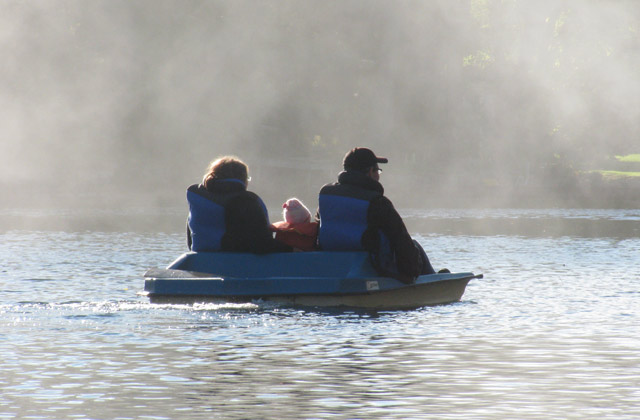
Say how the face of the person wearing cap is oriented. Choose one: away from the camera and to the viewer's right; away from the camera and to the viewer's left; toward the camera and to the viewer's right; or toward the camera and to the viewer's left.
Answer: away from the camera and to the viewer's right

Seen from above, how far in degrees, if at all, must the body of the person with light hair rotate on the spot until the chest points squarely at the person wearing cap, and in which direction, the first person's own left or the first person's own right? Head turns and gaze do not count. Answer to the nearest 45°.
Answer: approximately 45° to the first person's own right

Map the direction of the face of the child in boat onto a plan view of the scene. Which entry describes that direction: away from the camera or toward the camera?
away from the camera

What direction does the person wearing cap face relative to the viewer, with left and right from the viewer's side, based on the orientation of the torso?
facing away from the viewer and to the right of the viewer

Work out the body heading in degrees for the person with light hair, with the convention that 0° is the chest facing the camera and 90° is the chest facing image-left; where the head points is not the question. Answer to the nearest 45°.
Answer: approximately 225°

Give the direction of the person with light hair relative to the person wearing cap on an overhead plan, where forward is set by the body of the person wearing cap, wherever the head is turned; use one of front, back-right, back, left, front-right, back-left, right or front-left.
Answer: back-left
